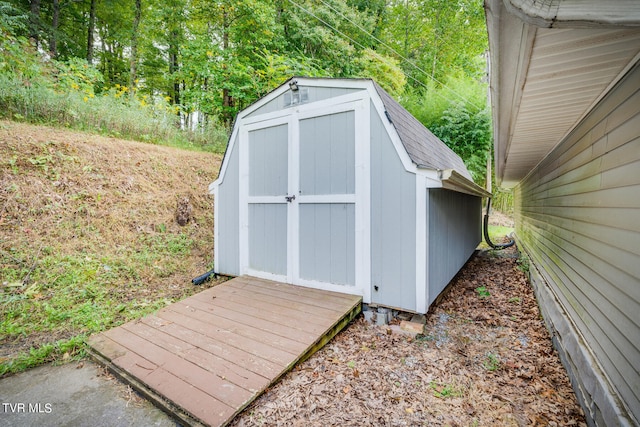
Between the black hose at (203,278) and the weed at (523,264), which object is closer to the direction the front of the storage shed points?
the black hose

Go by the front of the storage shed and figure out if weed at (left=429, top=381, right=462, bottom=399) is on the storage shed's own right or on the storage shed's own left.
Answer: on the storage shed's own left

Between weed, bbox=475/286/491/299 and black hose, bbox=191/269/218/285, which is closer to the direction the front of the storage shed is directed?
the black hose

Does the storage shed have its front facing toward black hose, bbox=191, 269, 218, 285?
no

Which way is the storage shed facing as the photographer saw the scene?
facing the viewer and to the left of the viewer

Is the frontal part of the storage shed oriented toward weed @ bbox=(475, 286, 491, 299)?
no

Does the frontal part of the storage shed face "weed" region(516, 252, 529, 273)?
no
